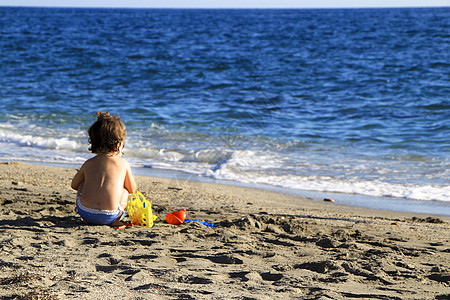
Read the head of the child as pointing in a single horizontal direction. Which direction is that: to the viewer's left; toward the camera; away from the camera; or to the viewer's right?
away from the camera

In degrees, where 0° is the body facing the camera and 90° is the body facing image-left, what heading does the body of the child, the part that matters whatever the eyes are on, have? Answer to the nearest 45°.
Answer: approximately 180°

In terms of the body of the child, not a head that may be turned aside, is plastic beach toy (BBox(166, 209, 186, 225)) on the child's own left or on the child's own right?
on the child's own right
